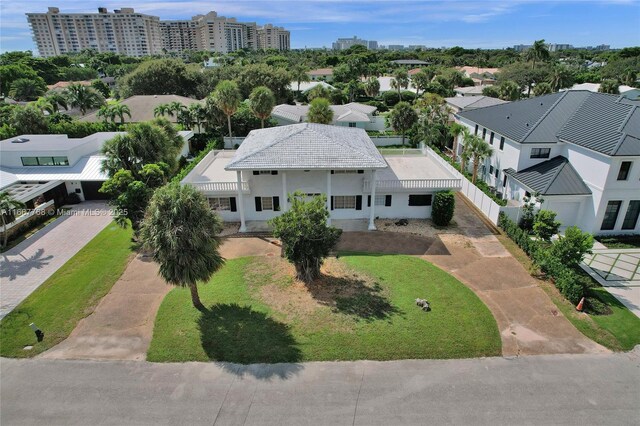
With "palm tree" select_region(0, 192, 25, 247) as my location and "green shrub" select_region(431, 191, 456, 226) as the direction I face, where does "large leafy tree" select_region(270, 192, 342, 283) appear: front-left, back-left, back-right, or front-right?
front-right

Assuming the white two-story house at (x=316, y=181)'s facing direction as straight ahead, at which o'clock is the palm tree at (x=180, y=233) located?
The palm tree is roughly at 1 o'clock from the white two-story house.

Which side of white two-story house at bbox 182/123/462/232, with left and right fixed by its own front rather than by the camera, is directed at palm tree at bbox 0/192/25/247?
right

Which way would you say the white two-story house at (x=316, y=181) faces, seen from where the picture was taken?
facing the viewer

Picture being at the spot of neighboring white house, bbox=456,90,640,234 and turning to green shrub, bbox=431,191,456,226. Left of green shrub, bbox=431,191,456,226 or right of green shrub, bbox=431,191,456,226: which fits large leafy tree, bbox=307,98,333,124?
right

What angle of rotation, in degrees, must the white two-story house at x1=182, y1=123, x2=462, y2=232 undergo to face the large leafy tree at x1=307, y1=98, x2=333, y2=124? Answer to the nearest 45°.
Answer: approximately 180°

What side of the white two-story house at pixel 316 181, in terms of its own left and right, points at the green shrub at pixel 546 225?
left

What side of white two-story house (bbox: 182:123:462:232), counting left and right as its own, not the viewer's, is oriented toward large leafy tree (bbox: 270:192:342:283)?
front

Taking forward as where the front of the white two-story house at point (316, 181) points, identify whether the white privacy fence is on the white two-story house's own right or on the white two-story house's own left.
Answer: on the white two-story house's own left

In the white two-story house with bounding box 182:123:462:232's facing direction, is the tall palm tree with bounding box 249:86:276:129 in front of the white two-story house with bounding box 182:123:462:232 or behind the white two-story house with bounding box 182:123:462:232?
behind

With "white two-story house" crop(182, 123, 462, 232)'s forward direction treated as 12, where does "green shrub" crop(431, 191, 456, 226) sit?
The green shrub is roughly at 9 o'clock from the white two-story house.

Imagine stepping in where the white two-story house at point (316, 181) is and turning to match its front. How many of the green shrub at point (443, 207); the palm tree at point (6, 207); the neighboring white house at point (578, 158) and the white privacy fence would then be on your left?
3

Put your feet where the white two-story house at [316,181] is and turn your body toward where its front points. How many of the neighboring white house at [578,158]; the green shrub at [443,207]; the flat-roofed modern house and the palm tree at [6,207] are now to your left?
2
